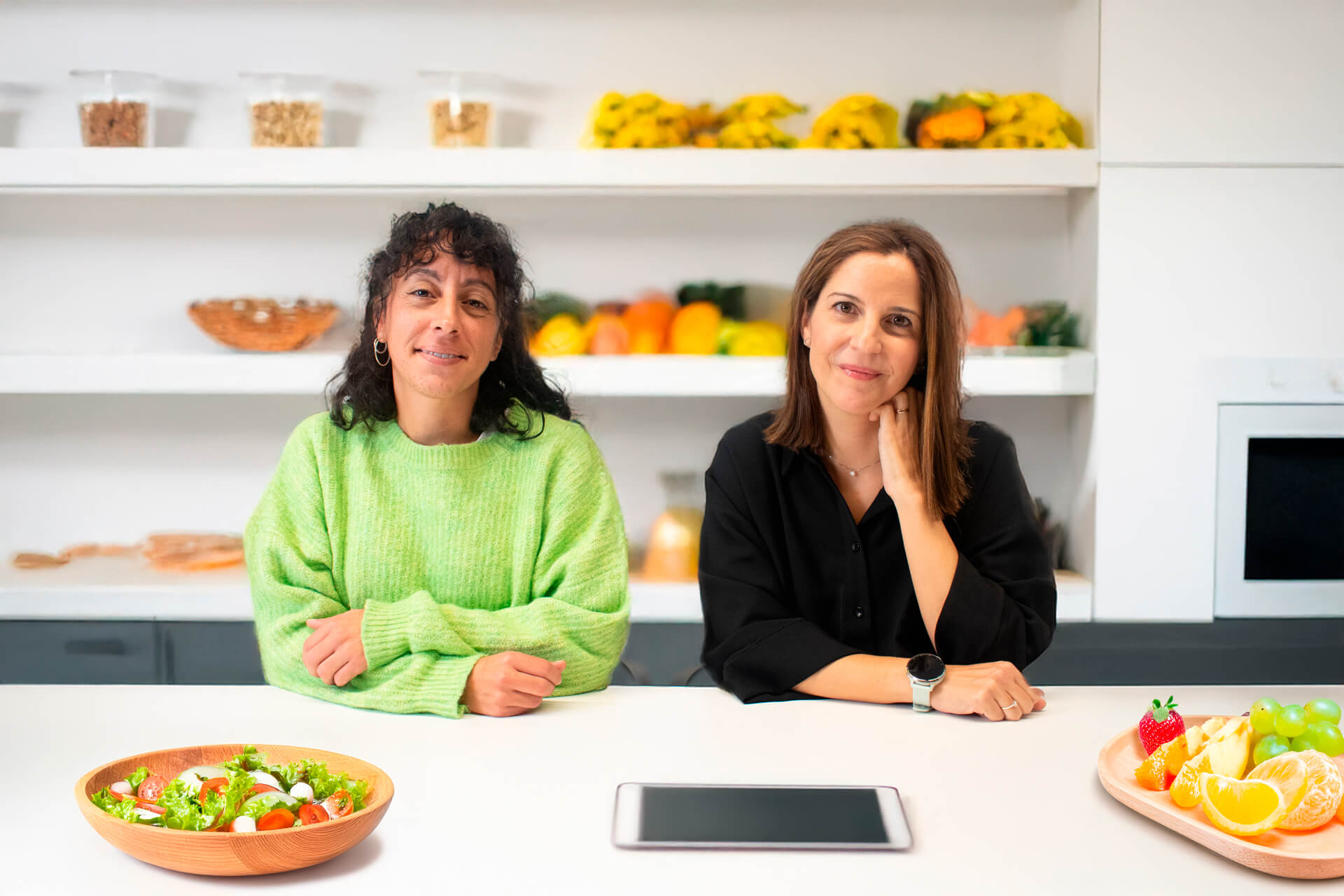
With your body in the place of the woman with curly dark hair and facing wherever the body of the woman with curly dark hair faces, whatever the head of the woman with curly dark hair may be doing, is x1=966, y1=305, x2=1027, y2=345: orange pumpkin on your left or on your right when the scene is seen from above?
on your left

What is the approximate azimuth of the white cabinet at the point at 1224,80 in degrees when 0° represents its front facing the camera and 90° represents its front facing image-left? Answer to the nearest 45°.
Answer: approximately 0°

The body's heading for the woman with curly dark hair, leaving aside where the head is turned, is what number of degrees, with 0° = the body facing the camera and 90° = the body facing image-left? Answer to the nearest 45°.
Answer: approximately 0°

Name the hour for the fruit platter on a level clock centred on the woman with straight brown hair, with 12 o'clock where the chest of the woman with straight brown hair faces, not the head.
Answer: The fruit platter is roughly at 11 o'clock from the woman with straight brown hair.

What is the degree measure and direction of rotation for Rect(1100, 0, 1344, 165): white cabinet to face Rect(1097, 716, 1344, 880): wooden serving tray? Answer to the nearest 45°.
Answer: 0° — it already faces it

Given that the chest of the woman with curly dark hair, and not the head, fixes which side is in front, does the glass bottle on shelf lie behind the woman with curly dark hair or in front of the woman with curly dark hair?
behind
